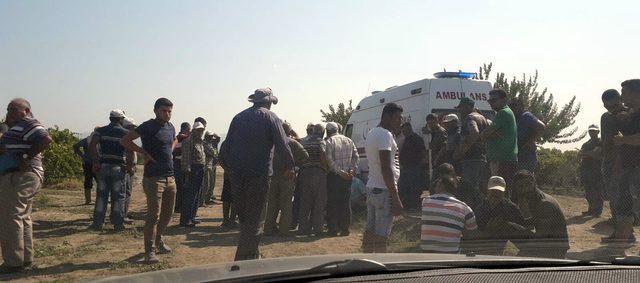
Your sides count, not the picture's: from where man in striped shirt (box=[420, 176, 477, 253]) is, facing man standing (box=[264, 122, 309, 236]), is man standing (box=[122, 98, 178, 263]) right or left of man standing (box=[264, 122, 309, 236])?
left

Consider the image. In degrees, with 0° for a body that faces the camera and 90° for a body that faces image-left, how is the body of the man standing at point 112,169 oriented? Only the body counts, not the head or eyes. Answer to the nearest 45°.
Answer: approximately 180°

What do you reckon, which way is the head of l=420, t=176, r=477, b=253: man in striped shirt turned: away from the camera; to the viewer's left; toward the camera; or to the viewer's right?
away from the camera

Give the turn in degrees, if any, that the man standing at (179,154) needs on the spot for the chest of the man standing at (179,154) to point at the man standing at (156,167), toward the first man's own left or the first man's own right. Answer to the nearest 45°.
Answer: approximately 90° to the first man's own right

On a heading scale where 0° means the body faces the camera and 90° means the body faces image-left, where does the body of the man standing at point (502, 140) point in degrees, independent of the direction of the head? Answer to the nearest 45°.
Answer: approximately 45°

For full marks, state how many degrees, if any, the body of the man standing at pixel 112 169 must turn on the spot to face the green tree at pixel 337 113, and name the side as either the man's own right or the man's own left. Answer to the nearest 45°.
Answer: approximately 45° to the man's own right

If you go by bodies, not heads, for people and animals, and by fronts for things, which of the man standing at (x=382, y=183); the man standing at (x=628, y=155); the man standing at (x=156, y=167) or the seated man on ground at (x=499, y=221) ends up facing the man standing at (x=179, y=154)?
the man standing at (x=628, y=155)

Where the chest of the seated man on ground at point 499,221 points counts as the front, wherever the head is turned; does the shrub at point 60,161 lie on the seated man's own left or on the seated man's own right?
on the seated man's own right
